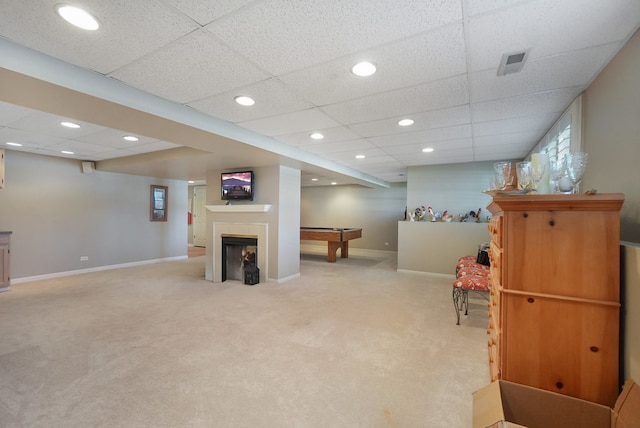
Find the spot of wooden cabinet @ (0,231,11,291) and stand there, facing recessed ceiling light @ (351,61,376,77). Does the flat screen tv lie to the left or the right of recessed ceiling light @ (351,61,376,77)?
left

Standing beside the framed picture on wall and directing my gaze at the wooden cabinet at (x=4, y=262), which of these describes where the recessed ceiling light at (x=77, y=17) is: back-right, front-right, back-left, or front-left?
front-left

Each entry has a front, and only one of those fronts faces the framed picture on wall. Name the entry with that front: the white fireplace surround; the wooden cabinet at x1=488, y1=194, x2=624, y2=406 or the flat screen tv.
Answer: the wooden cabinet

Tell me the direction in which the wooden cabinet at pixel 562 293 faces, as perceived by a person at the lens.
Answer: facing to the left of the viewer

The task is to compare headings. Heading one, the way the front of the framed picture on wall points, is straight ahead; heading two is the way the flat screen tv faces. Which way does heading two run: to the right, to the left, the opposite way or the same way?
to the right

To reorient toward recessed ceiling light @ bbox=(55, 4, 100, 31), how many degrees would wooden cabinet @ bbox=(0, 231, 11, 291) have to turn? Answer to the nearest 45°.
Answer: approximately 45° to its right

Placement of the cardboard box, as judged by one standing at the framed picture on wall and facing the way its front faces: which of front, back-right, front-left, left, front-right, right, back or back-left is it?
front-right

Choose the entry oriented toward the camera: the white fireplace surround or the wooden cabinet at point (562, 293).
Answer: the white fireplace surround

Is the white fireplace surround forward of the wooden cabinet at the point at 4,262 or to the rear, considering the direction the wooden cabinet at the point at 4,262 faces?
forward

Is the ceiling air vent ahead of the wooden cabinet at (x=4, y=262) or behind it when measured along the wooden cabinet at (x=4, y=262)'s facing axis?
ahead

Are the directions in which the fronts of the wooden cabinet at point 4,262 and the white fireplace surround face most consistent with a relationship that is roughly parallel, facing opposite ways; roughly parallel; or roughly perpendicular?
roughly perpendicular

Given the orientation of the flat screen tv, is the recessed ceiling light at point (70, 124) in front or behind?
in front

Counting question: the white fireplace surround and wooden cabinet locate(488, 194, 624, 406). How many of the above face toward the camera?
1

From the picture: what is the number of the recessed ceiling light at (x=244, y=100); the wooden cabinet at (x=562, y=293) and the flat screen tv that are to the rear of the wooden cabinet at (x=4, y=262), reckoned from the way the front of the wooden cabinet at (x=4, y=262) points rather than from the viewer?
0

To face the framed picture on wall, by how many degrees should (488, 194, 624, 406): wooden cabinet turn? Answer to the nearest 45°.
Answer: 0° — it already faces it

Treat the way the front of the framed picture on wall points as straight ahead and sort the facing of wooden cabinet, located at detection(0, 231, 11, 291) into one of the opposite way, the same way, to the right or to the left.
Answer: the same way

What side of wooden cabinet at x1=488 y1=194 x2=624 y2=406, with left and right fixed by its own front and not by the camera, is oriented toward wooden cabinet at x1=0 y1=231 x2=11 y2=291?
front

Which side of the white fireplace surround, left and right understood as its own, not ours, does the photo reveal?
front

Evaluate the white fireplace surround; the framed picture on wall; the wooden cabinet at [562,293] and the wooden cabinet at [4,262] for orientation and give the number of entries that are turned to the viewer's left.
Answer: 1
